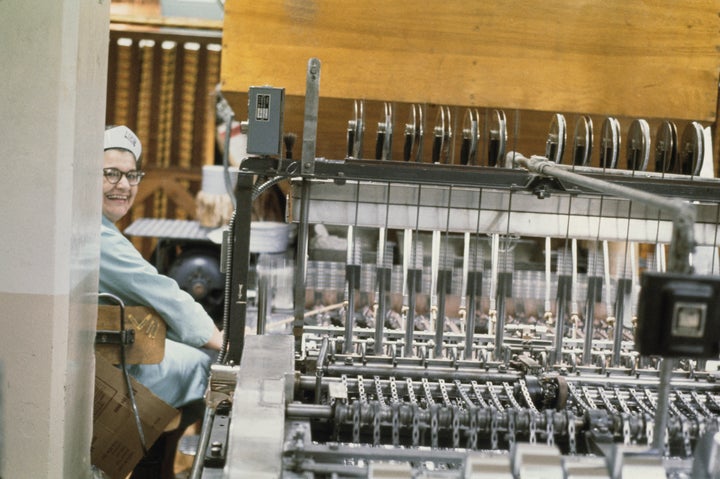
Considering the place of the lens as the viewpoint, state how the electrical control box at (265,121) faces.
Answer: facing the viewer
